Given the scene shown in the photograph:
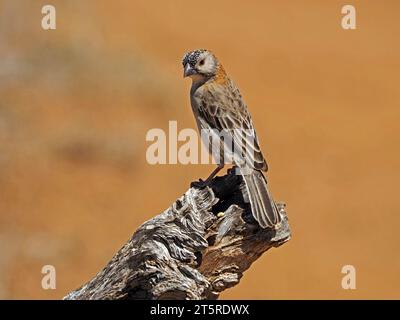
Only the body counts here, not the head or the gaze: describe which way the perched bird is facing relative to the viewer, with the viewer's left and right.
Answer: facing to the left of the viewer
